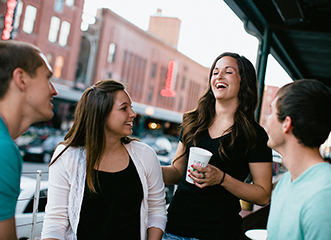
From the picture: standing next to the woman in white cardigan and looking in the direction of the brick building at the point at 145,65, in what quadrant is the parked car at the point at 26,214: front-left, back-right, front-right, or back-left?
front-left

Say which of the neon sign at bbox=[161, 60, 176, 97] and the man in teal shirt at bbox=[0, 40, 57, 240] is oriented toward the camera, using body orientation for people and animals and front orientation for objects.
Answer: the neon sign

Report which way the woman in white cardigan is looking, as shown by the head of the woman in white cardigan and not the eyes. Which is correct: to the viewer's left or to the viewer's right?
to the viewer's right

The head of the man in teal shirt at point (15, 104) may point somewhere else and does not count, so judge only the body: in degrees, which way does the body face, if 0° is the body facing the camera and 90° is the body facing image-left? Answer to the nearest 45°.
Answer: approximately 270°

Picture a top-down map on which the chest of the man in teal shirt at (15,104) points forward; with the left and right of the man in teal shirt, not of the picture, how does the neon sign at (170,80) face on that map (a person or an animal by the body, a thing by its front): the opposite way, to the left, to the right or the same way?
to the right

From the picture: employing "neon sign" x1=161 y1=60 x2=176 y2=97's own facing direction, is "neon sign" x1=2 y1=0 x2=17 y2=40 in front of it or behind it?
in front

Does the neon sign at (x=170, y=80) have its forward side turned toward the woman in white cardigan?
yes

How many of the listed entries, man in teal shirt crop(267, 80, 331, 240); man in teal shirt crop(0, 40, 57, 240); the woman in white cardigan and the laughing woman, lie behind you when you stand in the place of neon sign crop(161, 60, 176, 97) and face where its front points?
0

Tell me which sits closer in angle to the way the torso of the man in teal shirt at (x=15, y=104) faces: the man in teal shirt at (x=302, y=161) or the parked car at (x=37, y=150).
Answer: the man in teal shirt

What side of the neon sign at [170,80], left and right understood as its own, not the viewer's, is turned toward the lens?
front

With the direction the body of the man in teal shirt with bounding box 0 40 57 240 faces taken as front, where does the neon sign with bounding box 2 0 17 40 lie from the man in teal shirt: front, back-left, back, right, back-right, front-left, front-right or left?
left

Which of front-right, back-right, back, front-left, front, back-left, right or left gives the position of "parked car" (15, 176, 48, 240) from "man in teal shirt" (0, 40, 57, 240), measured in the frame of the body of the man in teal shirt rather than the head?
left

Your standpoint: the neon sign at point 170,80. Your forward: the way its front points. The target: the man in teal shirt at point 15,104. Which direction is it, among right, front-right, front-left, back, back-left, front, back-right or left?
front

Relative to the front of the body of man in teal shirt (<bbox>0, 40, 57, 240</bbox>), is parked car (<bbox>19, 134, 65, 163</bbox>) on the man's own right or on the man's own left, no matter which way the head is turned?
on the man's own left

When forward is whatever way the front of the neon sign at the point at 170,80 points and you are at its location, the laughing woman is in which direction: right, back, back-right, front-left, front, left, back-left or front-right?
front

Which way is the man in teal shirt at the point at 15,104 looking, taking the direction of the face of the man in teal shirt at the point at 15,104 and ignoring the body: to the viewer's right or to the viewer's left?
to the viewer's right

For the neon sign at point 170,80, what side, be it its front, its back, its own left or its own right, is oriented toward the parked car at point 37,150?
front

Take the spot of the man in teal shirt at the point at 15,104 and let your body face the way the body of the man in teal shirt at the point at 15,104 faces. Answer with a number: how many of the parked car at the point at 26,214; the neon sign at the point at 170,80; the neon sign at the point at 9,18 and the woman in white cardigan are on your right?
0
